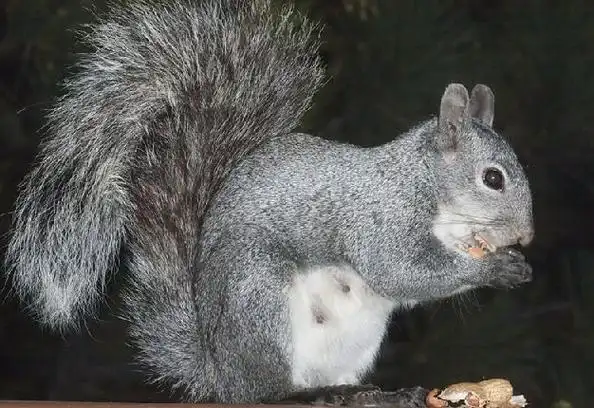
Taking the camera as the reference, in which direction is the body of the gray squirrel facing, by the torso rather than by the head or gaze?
to the viewer's right
